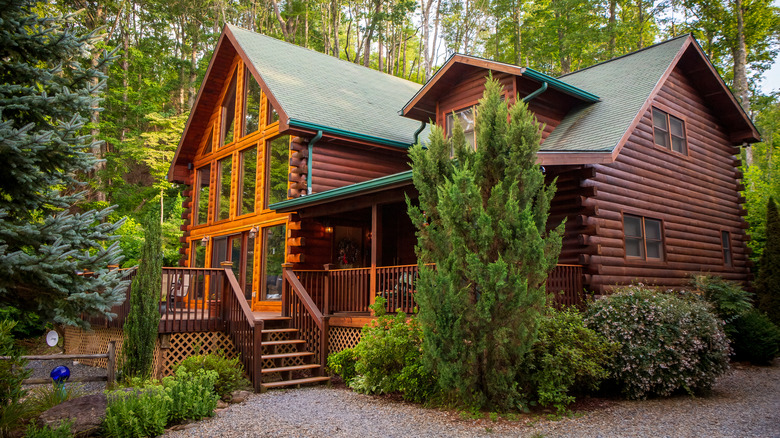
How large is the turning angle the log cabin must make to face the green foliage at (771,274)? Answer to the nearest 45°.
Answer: approximately 135° to its left

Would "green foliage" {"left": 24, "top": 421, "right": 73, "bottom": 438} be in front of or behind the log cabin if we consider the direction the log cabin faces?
in front

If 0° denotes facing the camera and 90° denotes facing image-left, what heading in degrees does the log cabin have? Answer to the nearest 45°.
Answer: approximately 45°

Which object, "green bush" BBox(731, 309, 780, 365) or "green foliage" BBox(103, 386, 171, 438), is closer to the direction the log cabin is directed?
the green foliage

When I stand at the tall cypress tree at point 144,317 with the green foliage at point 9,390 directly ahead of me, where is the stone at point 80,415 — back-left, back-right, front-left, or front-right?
front-left

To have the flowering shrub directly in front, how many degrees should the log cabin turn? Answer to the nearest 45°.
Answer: approximately 90° to its left
